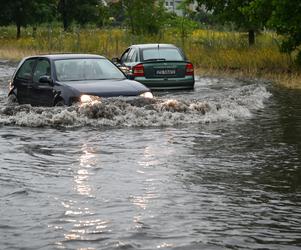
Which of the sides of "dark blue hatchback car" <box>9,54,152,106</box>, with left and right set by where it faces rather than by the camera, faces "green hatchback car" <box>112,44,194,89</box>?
left

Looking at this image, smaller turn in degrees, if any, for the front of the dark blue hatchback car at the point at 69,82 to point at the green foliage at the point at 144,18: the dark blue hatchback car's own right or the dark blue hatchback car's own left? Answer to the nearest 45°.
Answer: approximately 135° to the dark blue hatchback car's own left

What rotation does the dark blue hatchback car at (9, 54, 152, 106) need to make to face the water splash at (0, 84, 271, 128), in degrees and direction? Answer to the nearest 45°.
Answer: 0° — it already faces it

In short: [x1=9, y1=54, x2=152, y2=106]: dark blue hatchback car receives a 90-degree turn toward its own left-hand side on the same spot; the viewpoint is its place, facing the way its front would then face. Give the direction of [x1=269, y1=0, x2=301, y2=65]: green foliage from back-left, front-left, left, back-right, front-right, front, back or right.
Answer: front

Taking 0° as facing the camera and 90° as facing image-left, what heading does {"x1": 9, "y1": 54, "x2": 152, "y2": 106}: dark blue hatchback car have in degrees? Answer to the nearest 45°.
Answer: approximately 315°
